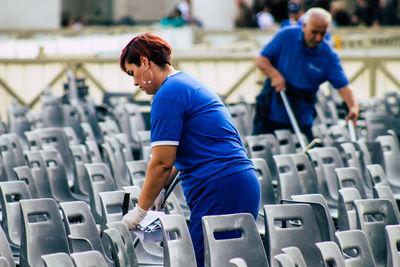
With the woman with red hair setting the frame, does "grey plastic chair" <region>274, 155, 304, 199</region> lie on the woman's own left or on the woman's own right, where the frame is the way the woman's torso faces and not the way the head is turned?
on the woman's own right

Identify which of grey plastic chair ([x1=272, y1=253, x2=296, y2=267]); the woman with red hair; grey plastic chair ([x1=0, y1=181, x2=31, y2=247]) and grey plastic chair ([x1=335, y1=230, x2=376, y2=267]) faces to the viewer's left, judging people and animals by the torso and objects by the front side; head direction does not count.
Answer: the woman with red hair

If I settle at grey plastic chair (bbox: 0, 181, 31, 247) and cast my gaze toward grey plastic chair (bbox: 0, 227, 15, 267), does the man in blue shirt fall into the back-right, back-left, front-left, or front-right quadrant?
back-left

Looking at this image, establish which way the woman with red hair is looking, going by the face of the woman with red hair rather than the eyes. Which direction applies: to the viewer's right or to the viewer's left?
to the viewer's left

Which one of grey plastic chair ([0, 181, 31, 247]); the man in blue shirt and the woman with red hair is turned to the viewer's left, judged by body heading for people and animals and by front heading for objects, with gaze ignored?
the woman with red hair

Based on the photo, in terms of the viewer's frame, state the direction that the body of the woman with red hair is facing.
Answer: to the viewer's left

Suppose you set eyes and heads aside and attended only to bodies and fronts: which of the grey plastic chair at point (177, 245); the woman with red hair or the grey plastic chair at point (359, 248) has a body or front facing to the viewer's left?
the woman with red hair
